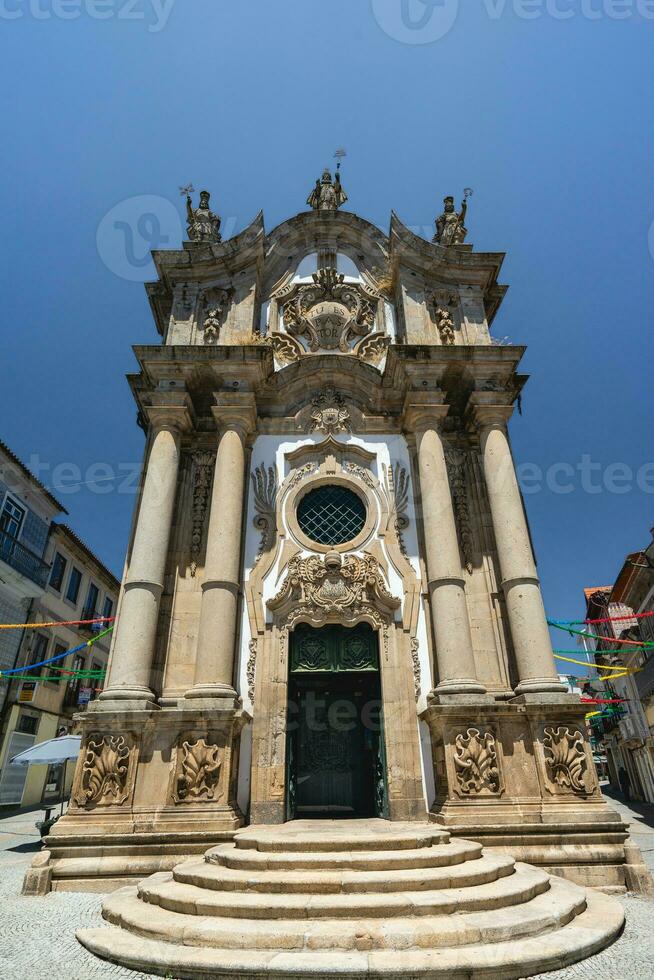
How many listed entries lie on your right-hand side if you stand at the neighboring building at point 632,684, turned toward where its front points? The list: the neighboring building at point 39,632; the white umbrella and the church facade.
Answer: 0

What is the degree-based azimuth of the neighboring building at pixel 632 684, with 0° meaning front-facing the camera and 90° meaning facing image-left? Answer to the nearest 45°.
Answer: approximately 90°

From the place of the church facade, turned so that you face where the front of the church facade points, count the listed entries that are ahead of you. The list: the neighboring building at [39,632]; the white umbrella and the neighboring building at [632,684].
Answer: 0

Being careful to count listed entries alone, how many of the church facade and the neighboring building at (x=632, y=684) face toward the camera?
1

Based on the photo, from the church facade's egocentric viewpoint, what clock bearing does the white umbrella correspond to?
The white umbrella is roughly at 4 o'clock from the church facade.

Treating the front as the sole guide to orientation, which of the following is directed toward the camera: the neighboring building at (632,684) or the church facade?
the church facade

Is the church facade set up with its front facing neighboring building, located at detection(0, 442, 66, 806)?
no

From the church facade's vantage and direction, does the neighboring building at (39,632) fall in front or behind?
behind

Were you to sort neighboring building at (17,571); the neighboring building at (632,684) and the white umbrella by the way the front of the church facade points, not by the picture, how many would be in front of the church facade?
0

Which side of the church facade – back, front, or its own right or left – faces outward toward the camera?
front

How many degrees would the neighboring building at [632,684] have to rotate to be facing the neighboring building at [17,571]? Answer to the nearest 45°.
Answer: approximately 45° to its left

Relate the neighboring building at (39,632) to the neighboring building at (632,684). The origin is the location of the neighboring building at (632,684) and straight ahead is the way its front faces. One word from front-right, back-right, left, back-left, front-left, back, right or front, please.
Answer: front-left

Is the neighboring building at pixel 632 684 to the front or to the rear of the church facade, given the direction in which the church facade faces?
to the rear

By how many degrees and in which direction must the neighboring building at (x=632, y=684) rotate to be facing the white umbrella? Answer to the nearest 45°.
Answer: approximately 45° to its left
